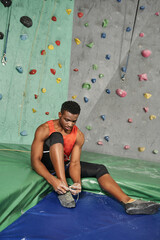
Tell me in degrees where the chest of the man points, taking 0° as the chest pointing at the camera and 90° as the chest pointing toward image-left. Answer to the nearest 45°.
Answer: approximately 315°

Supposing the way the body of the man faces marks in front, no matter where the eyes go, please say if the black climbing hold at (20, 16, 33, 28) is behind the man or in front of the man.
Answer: behind

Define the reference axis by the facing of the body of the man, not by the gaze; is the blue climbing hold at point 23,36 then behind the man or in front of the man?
behind
